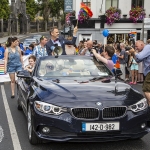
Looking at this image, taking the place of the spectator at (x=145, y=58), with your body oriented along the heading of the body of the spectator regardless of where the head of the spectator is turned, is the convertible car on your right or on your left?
on your left

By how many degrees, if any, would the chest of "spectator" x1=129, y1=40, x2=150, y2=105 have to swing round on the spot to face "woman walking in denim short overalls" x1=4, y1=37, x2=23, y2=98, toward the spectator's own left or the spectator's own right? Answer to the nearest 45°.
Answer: approximately 45° to the spectator's own right

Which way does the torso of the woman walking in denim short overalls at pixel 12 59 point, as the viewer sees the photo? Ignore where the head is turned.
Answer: toward the camera

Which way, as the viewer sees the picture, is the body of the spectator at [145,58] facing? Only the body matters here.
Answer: to the viewer's left

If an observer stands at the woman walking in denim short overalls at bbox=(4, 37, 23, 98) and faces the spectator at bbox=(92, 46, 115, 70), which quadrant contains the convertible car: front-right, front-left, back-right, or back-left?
front-right

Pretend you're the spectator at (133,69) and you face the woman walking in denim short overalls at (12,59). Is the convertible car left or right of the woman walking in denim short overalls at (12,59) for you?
left
